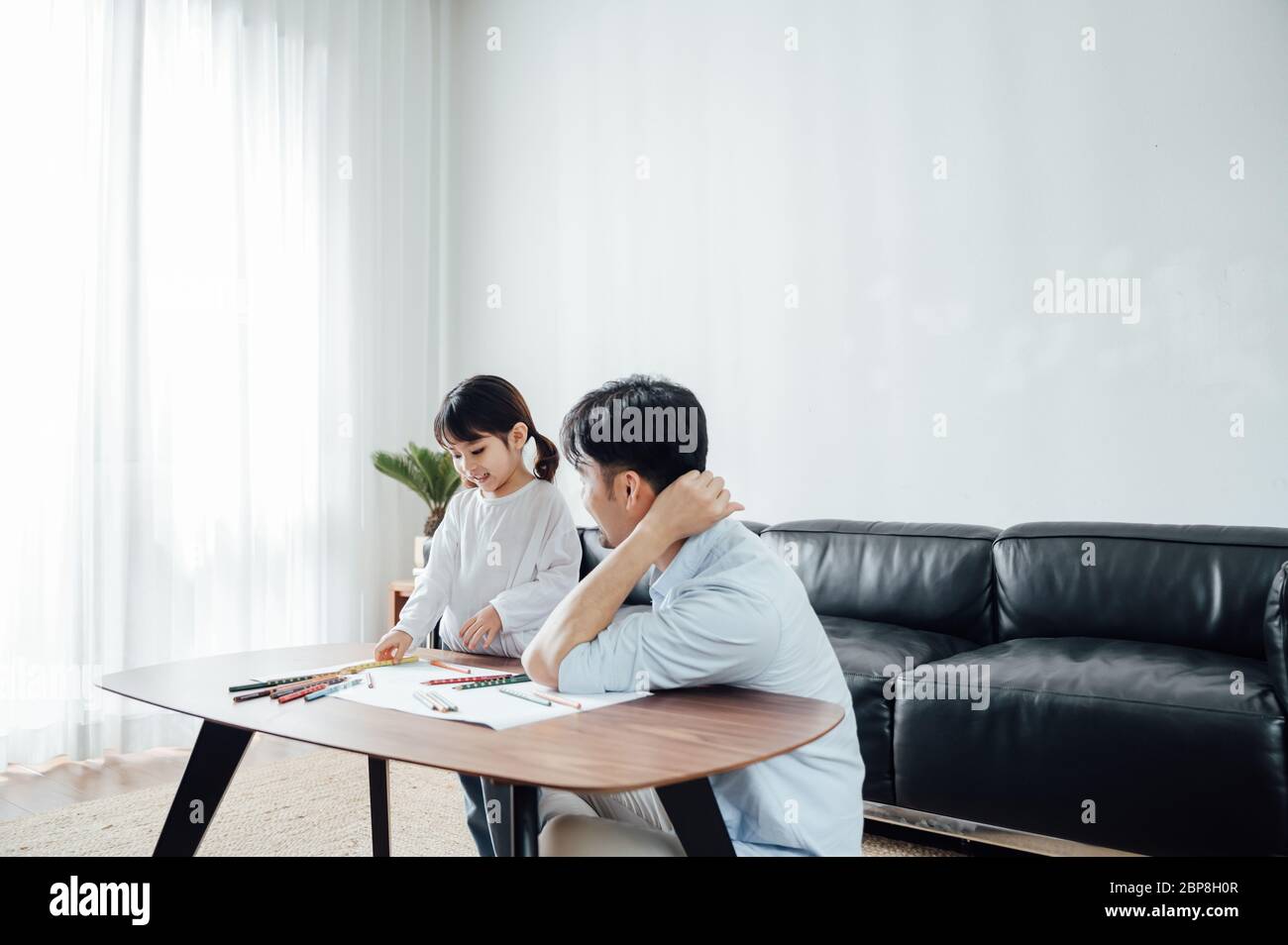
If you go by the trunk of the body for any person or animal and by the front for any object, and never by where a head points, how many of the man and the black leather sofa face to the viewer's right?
0

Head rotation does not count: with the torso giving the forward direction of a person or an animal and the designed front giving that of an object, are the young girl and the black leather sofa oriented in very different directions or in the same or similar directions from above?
same or similar directions

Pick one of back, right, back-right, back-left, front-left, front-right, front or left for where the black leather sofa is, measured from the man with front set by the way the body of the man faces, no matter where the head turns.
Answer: back-right

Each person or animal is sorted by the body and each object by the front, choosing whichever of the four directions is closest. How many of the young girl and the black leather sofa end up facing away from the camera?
0

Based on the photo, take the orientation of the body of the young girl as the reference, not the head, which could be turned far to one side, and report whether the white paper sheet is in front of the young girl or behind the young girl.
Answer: in front

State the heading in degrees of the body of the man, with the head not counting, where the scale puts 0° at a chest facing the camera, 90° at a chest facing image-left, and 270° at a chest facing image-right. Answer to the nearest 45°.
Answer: approximately 90°

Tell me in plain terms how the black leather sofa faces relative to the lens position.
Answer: facing the viewer and to the left of the viewer

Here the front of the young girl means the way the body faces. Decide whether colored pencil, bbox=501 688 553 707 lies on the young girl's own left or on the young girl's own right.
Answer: on the young girl's own left
